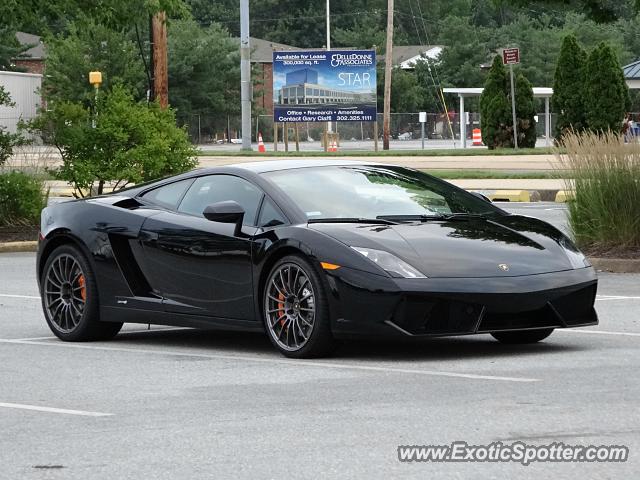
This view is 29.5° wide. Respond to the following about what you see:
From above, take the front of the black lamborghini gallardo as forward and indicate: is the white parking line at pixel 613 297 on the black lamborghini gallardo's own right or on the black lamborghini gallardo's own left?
on the black lamborghini gallardo's own left

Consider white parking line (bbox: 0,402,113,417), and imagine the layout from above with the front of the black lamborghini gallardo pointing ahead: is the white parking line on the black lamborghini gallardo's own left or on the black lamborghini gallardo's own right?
on the black lamborghini gallardo's own right

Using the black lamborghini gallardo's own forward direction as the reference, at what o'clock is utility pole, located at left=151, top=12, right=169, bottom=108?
The utility pole is roughly at 7 o'clock from the black lamborghini gallardo.

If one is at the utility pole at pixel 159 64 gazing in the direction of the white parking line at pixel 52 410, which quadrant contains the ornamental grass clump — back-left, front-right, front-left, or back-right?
front-left

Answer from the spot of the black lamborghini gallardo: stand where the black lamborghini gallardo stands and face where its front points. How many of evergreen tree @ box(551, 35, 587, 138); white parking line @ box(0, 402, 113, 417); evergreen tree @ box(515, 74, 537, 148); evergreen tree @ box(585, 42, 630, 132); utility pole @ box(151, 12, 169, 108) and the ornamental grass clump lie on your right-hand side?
1

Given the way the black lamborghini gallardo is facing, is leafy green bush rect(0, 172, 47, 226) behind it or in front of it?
behind

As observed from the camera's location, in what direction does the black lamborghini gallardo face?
facing the viewer and to the right of the viewer

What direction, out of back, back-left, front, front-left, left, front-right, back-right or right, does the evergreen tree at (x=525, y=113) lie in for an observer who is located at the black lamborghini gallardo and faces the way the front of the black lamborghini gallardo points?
back-left

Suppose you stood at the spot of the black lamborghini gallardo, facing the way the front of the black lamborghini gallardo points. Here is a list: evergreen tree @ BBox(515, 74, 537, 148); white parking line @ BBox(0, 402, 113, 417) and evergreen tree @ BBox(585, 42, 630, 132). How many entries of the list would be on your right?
1

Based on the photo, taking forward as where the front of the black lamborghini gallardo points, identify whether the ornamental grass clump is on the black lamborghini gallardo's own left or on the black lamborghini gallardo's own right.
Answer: on the black lamborghini gallardo's own left

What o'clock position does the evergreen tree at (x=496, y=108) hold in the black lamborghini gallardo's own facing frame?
The evergreen tree is roughly at 8 o'clock from the black lamborghini gallardo.

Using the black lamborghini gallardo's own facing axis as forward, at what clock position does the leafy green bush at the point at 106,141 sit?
The leafy green bush is roughly at 7 o'clock from the black lamborghini gallardo.

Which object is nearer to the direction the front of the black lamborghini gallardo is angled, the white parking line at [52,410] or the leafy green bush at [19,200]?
the white parking line

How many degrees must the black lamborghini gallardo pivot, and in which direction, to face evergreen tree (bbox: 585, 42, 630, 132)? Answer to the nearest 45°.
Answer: approximately 135° to its left

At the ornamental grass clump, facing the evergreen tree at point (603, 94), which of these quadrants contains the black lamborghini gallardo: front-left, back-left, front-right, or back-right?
back-left
